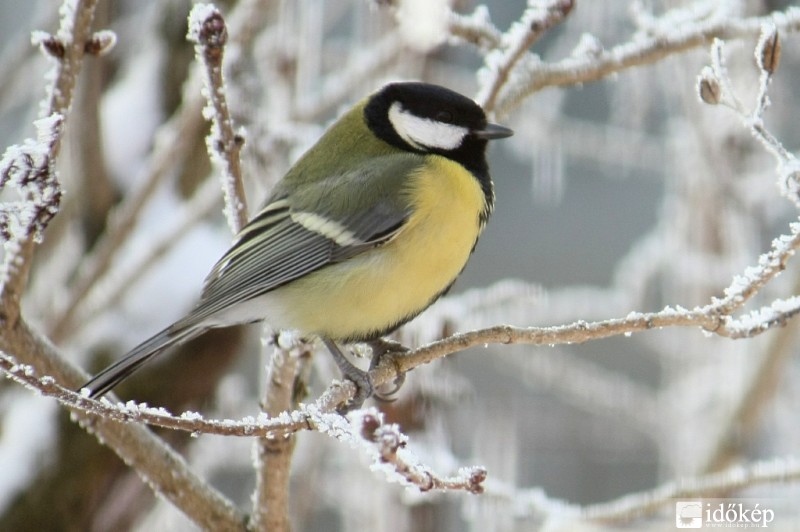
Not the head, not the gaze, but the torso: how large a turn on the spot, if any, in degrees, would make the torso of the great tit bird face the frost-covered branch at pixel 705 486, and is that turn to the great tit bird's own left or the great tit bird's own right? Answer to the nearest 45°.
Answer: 0° — it already faces it

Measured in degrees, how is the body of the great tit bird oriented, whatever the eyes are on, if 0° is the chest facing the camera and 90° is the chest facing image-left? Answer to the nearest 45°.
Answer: approximately 270°

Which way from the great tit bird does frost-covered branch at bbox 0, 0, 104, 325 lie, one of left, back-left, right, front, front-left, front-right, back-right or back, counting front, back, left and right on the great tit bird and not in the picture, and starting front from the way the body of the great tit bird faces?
back-right

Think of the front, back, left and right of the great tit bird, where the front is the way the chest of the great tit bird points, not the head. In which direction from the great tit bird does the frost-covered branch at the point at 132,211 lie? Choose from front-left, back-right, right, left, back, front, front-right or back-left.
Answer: back-left

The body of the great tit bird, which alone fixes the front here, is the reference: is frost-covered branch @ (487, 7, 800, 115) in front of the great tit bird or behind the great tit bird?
in front
